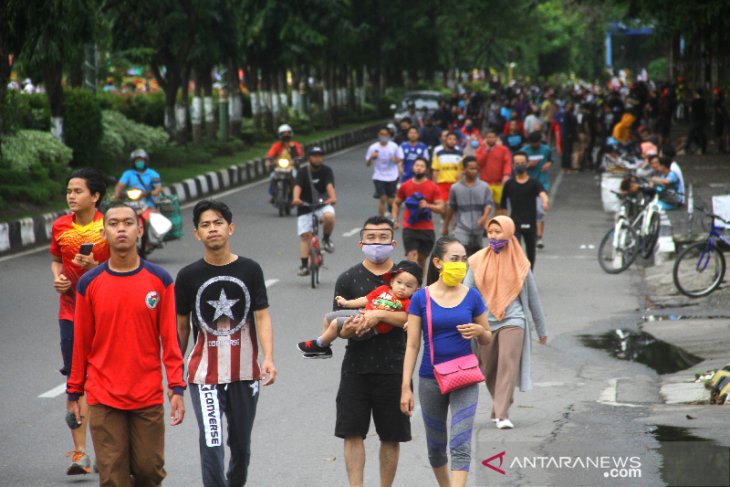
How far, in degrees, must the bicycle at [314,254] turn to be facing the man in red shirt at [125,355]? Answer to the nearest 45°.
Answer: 0° — it already faces them

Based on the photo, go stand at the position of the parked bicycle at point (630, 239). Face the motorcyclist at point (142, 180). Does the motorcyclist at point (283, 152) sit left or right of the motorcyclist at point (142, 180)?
right

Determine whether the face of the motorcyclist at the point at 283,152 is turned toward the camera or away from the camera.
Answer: toward the camera

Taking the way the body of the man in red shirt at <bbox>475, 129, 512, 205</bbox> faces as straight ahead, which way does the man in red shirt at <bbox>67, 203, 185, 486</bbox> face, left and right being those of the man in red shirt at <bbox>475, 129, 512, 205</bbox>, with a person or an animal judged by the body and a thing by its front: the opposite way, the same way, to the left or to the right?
the same way

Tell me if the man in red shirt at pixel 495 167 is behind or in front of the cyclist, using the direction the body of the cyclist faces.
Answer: behind

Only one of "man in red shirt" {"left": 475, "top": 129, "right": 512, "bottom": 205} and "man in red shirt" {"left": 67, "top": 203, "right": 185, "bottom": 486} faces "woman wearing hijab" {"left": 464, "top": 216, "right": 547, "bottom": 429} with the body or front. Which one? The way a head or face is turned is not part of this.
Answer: "man in red shirt" {"left": 475, "top": 129, "right": 512, "bottom": 205}

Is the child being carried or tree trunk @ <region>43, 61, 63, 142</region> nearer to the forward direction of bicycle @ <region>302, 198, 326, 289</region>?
the child being carried

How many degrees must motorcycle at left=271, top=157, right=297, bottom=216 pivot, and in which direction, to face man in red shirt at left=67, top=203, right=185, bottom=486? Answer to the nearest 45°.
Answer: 0° — it already faces them

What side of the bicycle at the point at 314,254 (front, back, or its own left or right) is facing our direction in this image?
front

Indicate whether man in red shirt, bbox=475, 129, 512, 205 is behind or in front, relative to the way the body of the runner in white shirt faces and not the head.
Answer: in front

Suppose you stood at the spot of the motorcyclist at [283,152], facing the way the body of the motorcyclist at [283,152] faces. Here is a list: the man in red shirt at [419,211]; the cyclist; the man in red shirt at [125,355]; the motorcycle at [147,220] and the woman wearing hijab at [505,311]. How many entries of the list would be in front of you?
5

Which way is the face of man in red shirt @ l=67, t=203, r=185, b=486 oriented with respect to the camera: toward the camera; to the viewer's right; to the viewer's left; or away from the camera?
toward the camera

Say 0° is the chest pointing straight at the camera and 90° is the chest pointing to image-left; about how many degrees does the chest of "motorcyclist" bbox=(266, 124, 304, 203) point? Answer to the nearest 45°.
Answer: approximately 0°

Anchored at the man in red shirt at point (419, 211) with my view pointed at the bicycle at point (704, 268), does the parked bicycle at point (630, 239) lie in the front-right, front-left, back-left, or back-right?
front-left

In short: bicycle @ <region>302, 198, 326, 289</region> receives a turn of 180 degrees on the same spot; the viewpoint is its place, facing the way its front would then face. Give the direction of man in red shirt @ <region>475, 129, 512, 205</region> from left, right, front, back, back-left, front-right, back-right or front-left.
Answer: front-right

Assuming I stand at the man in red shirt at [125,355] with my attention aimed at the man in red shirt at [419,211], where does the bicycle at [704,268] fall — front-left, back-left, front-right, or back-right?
front-right

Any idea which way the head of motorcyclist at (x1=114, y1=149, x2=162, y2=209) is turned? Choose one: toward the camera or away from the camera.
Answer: toward the camera

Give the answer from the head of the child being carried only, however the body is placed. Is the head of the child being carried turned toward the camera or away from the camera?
toward the camera

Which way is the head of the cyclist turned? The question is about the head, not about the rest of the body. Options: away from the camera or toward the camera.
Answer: toward the camera

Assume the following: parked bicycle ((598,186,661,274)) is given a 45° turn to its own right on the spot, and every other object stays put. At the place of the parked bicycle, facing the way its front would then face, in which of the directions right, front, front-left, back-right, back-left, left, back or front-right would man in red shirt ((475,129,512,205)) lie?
front-right
